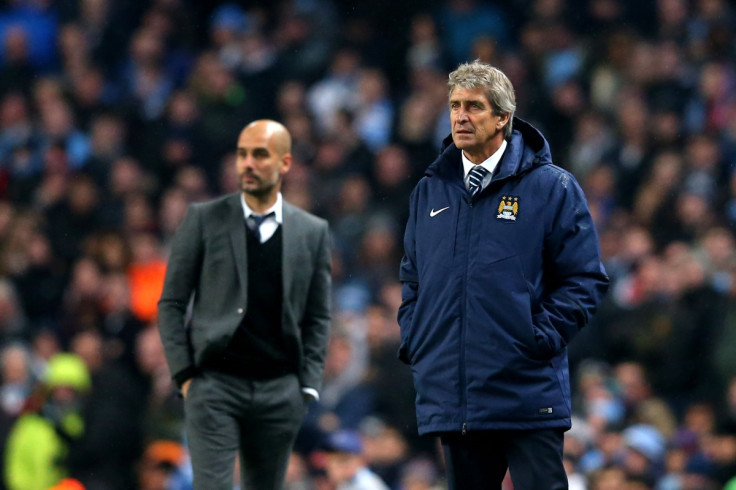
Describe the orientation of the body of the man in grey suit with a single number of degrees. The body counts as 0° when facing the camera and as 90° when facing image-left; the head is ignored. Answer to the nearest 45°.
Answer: approximately 0°

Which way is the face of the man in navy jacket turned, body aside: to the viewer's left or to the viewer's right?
to the viewer's left

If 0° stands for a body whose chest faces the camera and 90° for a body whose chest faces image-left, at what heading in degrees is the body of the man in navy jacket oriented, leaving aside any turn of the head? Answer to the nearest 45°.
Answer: approximately 45°
